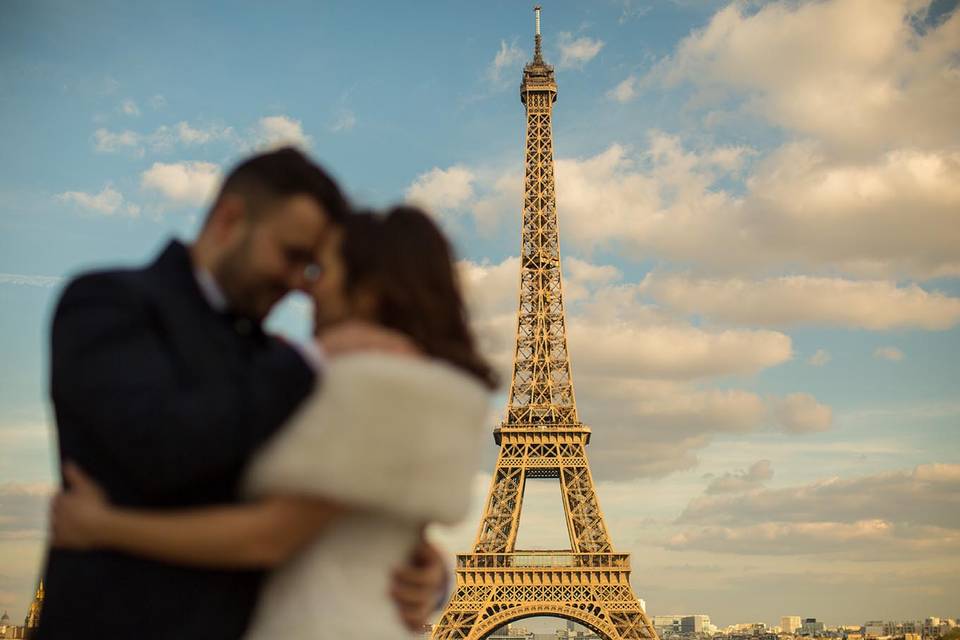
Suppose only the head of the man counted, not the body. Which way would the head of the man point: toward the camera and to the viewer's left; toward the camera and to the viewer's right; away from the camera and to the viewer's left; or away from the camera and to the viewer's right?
toward the camera and to the viewer's right

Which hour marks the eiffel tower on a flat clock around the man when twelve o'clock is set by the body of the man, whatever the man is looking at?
The eiffel tower is roughly at 8 o'clock from the man.

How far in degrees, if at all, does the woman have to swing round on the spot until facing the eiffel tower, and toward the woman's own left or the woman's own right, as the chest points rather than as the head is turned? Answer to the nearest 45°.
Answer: approximately 90° to the woman's own right

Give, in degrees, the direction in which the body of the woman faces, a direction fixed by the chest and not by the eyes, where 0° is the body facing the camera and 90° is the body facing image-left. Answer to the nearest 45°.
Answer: approximately 90°
